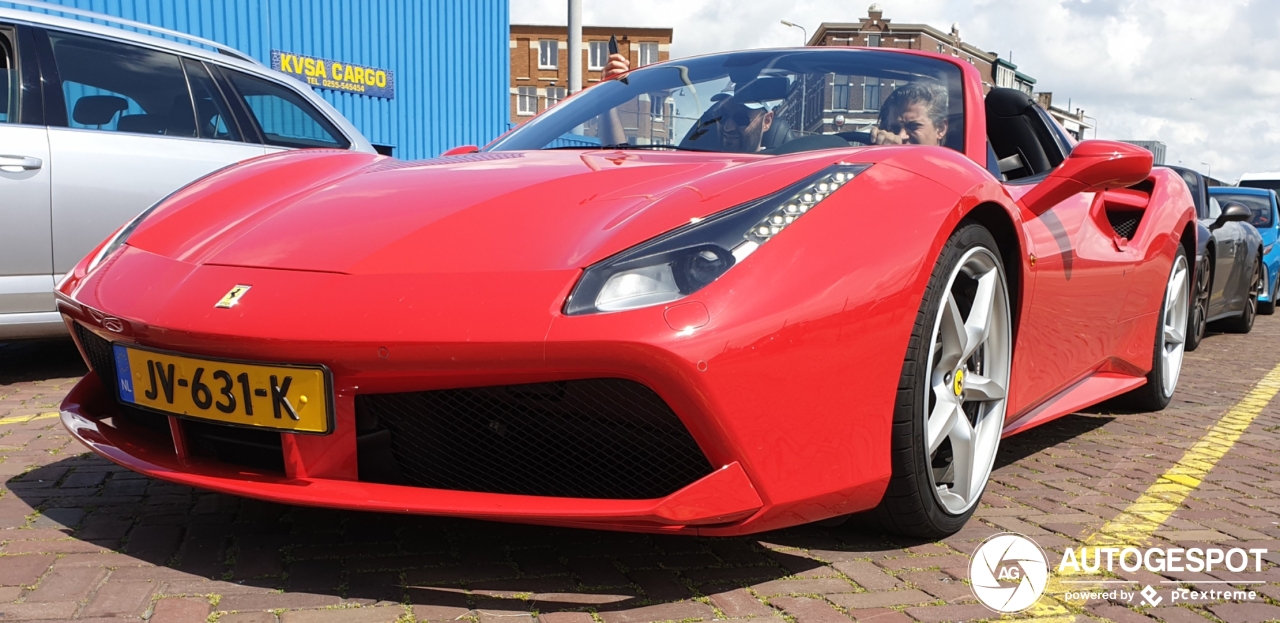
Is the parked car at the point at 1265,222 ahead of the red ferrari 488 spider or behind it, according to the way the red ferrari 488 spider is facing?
behind

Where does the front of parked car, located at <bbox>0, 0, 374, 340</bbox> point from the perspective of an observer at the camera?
facing to the left of the viewer

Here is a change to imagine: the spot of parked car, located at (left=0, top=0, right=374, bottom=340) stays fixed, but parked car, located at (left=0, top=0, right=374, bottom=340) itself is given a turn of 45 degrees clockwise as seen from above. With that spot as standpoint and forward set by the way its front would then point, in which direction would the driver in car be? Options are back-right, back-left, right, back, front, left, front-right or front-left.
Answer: back

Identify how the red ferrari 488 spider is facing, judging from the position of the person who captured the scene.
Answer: facing the viewer and to the left of the viewer

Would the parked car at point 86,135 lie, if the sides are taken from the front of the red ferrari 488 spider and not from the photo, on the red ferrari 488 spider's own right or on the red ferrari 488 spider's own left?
on the red ferrari 488 spider's own right
